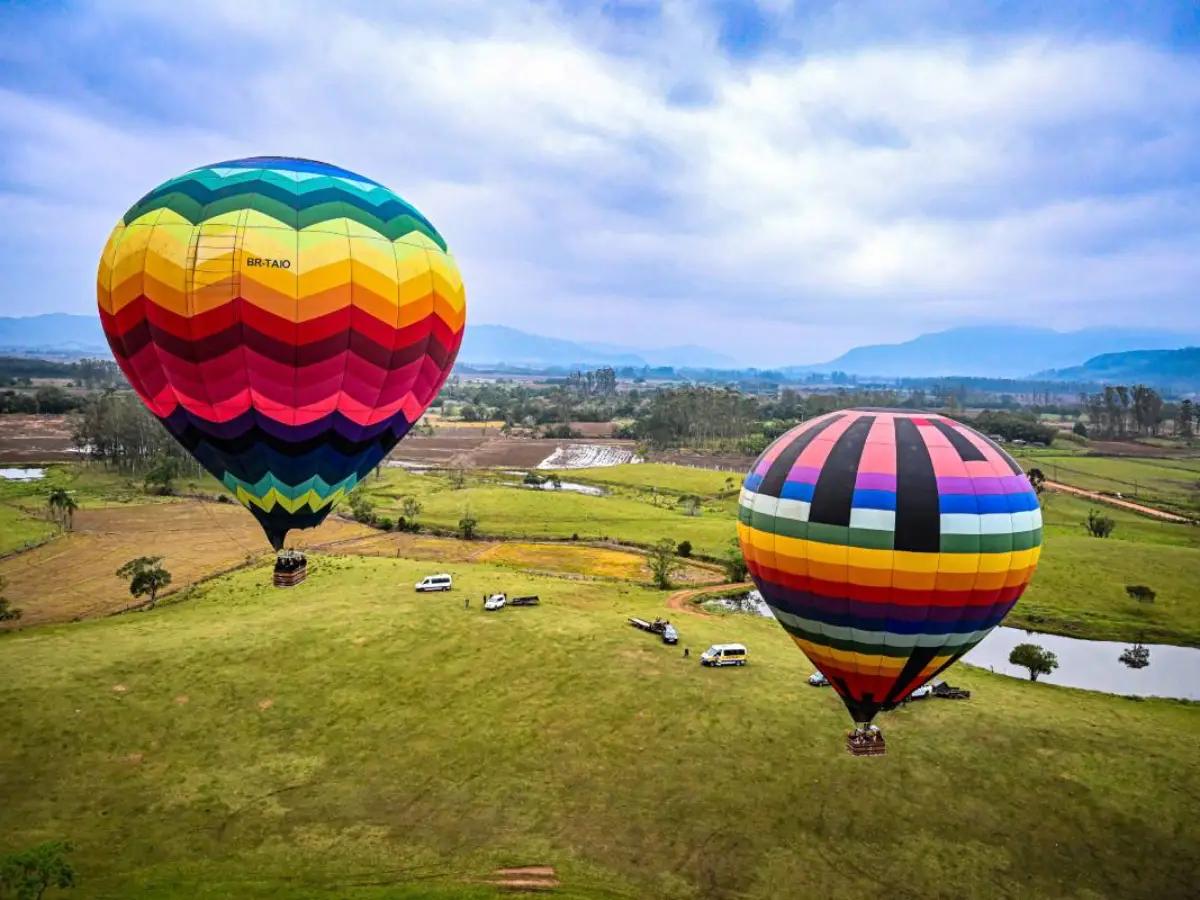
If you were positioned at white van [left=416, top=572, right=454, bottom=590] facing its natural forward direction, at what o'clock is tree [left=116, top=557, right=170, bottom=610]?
The tree is roughly at 12 o'clock from the white van.

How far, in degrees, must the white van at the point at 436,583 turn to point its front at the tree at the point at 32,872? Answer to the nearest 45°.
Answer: approximately 90° to its left

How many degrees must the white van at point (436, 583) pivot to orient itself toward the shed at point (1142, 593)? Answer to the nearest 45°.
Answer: approximately 180°

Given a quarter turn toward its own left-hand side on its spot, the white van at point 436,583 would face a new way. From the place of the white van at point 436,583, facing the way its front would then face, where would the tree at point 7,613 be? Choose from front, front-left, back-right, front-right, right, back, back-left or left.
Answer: right

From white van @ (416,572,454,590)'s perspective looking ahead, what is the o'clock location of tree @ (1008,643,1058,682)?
The tree is roughly at 7 o'clock from the white van.

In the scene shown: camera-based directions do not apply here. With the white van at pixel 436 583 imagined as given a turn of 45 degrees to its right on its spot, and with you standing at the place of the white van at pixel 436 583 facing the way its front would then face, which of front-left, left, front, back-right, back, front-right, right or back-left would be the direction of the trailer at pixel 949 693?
back

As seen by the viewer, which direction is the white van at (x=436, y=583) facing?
to the viewer's left

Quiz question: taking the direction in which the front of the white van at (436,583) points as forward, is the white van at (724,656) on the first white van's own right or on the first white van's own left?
on the first white van's own left
